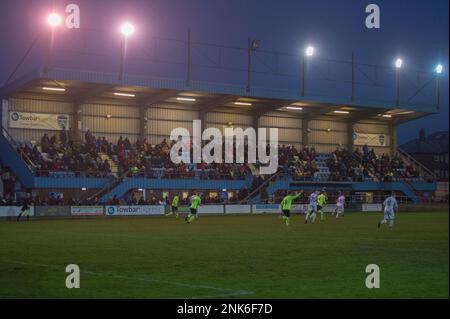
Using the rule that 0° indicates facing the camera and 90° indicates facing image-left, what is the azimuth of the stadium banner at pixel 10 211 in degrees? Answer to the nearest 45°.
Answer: approximately 0°
